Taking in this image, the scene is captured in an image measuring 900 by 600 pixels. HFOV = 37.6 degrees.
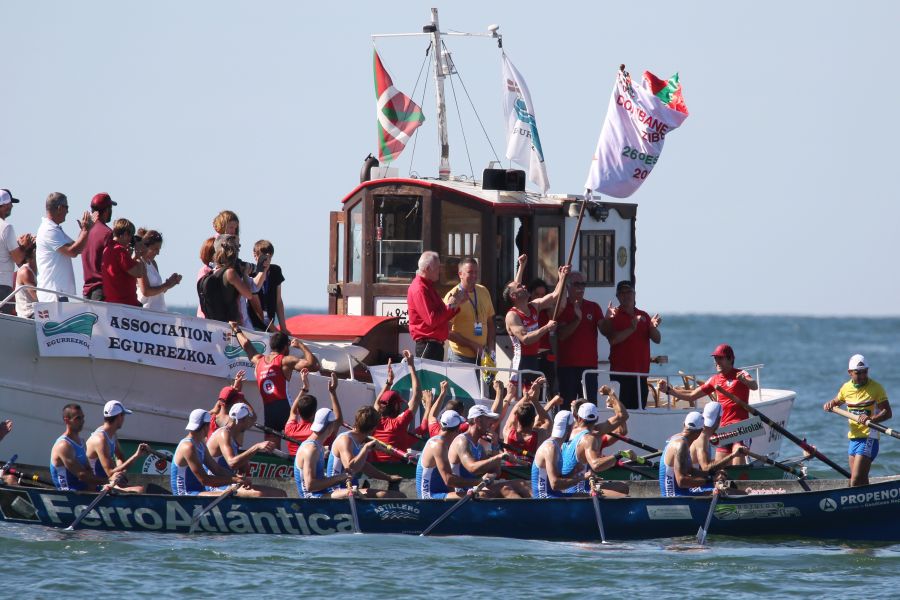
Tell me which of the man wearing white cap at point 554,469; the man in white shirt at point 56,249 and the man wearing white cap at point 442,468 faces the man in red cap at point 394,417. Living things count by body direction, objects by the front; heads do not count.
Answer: the man in white shirt

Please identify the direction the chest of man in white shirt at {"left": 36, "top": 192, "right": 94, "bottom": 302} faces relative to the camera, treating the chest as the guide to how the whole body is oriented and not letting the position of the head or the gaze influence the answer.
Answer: to the viewer's right

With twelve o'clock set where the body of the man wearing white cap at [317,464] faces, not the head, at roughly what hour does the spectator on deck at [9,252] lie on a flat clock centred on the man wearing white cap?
The spectator on deck is roughly at 7 o'clock from the man wearing white cap.

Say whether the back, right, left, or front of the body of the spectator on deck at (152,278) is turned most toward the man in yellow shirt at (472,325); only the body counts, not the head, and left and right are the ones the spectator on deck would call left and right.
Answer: front

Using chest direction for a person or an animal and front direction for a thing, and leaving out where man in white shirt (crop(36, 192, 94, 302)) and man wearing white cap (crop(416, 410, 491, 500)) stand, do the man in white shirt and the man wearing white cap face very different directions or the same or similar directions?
same or similar directions

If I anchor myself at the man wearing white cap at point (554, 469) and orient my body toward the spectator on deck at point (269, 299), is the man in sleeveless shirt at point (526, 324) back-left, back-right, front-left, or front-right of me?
front-right

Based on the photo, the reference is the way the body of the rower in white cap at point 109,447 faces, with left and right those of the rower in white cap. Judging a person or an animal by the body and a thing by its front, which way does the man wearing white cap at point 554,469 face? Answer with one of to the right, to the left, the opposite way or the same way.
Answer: the same way

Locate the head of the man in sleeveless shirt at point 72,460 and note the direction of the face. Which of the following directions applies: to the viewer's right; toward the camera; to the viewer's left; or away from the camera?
to the viewer's right

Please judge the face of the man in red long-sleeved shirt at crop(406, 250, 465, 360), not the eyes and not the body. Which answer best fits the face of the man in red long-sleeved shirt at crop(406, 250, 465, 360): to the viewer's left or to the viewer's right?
to the viewer's right

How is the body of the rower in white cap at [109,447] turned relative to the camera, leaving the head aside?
to the viewer's right

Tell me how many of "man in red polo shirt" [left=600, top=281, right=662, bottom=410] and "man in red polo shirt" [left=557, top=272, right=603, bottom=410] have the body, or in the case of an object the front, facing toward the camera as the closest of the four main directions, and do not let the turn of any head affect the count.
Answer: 2

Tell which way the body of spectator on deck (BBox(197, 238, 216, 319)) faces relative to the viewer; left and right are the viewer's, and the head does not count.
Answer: facing to the right of the viewer

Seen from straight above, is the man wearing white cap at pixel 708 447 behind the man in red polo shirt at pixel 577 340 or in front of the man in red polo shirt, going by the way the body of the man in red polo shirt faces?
in front

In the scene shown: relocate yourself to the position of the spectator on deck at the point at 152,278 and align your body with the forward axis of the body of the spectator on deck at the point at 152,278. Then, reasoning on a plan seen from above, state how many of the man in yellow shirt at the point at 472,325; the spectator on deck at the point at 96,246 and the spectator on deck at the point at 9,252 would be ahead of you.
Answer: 1

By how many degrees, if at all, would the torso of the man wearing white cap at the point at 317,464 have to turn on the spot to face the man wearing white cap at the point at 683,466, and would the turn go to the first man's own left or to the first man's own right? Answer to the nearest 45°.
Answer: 0° — they already face them
